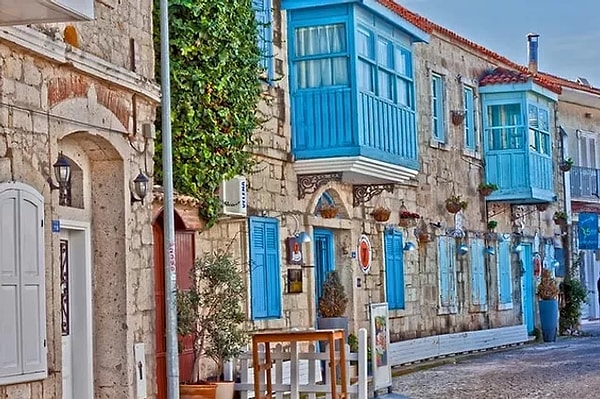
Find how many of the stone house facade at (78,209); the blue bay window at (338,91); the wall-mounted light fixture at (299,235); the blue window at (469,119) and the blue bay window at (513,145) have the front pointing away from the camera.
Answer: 0

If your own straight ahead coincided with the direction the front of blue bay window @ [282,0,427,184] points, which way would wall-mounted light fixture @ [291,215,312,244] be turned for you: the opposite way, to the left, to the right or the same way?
the same way

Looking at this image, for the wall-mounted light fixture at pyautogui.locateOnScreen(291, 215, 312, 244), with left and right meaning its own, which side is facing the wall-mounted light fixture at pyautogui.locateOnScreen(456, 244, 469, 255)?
left

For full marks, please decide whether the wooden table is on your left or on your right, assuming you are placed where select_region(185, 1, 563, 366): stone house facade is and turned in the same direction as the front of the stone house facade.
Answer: on your right

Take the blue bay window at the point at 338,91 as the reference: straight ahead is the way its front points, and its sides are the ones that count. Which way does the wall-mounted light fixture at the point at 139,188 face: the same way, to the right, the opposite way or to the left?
the same way

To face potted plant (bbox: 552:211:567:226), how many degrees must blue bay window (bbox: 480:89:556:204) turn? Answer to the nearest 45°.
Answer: approximately 135° to its left

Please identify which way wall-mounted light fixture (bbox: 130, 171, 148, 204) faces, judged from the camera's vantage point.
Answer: facing the viewer and to the right of the viewer

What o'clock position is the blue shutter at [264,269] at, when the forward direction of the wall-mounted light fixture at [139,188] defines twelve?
The blue shutter is roughly at 8 o'clock from the wall-mounted light fixture.

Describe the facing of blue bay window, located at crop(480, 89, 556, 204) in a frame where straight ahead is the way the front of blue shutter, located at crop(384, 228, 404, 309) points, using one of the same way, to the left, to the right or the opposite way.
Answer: the same way

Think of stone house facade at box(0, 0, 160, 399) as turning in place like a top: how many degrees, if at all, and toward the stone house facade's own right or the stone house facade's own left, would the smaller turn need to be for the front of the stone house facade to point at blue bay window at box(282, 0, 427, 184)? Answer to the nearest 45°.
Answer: approximately 90° to the stone house facade's own left

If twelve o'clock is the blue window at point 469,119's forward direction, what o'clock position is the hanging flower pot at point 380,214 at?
The hanging flower pot is roughly at 2 o'clock from the blue window.
